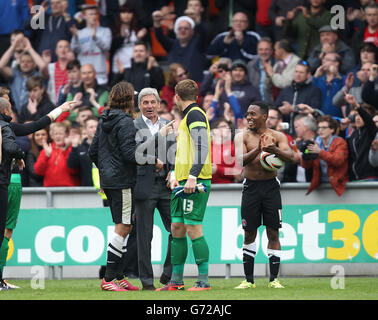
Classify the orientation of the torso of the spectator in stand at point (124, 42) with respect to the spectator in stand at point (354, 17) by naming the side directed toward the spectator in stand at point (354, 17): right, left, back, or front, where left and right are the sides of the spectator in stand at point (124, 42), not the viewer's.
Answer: left

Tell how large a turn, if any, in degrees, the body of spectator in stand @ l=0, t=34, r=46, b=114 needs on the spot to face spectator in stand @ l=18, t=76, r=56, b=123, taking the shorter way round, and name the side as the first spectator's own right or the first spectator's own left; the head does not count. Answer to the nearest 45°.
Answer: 0° — they already face them

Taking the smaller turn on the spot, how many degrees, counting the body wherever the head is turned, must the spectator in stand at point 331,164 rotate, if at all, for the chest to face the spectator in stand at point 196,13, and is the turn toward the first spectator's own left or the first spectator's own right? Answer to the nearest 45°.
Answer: approximately 90° to the first spectator's own right

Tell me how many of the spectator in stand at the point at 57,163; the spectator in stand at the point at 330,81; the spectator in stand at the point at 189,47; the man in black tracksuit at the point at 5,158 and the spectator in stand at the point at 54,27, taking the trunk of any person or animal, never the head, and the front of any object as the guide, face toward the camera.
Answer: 4

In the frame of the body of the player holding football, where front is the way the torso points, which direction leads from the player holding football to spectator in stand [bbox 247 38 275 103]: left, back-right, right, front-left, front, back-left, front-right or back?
back

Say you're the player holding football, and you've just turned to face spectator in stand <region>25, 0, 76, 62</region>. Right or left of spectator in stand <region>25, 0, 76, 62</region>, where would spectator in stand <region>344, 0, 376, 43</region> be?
right

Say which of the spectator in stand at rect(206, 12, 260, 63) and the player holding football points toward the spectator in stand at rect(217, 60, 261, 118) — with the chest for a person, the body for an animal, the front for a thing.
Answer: the spectator in stand at rect(206, 12, 260, 63)

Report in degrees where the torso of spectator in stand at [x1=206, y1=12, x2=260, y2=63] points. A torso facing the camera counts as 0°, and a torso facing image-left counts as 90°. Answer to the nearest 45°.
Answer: approximately 0°
